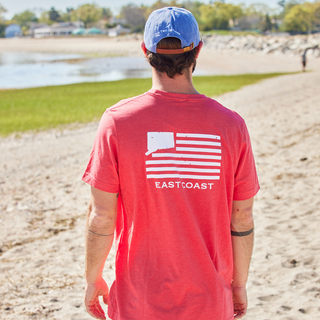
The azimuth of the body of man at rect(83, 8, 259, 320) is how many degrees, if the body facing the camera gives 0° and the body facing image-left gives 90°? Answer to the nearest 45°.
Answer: approximately 180°

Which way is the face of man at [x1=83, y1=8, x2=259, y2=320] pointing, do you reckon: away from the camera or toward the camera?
away from the camera
